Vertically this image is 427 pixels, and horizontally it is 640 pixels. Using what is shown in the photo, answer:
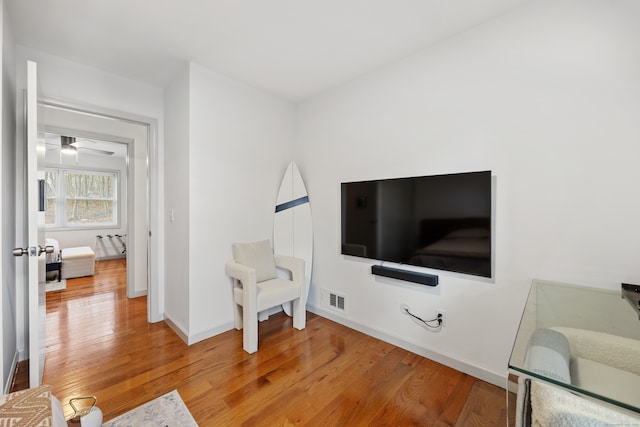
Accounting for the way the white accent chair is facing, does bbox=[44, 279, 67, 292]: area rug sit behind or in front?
behind

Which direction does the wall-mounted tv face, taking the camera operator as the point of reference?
facing the viewer and to the left of the viewer

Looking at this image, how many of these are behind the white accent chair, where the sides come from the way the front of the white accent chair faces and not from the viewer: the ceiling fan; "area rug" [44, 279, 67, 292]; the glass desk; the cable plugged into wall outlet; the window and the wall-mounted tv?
3

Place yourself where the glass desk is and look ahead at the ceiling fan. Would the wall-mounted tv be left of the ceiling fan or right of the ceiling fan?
right

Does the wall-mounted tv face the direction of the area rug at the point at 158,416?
yes

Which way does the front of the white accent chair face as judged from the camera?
facing the viewer and to the right of the viewer

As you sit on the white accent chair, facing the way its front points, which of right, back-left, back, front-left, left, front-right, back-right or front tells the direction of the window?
back

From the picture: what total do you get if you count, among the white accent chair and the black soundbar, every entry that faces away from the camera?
0

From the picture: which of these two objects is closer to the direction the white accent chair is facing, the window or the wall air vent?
the wall air vent

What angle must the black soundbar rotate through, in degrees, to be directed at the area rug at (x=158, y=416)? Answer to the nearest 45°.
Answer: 0° — it already faces it

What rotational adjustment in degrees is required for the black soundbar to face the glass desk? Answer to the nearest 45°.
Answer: approximately 90° to its left

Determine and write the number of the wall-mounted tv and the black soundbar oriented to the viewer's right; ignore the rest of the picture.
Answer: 0

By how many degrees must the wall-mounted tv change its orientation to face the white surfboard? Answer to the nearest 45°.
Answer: approximately 45° to its right

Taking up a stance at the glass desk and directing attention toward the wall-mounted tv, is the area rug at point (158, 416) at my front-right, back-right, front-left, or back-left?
front-left

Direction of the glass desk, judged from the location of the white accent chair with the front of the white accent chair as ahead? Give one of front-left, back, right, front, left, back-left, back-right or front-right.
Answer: front

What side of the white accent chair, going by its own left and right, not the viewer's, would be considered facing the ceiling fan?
back
